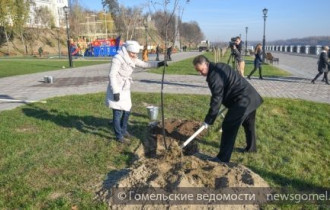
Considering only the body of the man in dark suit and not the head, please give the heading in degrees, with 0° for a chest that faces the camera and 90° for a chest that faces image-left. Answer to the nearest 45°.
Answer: approximately 90°

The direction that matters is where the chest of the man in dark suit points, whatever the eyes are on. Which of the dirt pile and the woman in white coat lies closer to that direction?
the woman in white coat

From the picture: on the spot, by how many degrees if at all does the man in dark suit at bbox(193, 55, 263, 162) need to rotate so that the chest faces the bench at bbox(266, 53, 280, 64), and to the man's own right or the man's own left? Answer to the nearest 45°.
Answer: approximately 90° to the man's own right

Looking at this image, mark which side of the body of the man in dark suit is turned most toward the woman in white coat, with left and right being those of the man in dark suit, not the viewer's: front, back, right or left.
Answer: front

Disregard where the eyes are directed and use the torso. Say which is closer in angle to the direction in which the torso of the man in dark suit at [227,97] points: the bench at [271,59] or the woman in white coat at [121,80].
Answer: the woman in white coat

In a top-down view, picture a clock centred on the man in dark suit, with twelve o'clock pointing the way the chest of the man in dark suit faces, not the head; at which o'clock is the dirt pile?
The dirt pile is roughly at 10 o'clock from the man in dark suit.

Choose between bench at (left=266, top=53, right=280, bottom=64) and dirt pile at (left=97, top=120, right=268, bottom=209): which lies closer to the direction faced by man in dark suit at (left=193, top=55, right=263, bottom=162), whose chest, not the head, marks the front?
the dirt pile
